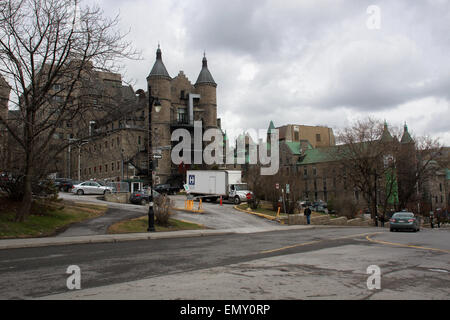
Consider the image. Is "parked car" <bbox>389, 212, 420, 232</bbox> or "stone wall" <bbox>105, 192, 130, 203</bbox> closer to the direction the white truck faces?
the parked car

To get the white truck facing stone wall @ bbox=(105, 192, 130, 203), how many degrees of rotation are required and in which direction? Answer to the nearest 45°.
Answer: approximately 135° to its right

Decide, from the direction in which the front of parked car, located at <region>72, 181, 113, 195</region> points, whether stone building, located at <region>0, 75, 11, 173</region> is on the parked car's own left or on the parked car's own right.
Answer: on the parked car's own right

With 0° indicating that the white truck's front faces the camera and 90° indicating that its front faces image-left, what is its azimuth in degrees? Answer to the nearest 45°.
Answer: approximately 315°

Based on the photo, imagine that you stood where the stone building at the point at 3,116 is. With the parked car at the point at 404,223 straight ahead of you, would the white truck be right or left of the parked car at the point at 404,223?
left

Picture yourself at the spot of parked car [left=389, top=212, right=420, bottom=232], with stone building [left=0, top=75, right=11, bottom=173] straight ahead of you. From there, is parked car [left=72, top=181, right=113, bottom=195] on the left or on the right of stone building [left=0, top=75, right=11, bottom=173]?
right
